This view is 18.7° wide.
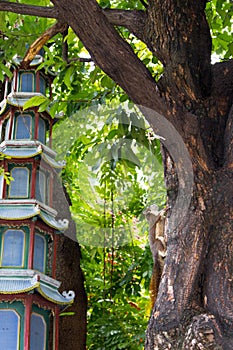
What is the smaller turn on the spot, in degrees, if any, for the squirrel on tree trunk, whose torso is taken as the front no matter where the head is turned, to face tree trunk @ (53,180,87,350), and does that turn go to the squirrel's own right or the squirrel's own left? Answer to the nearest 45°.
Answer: approximately 135° to the squirrel's own left

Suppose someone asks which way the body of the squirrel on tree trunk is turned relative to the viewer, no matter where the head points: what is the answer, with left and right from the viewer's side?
facing to the right of the viewer

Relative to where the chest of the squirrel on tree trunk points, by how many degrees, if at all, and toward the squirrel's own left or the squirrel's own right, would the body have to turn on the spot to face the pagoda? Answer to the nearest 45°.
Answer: approximately 135° to the squirrel's own left
